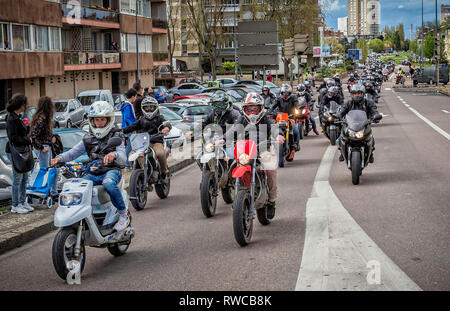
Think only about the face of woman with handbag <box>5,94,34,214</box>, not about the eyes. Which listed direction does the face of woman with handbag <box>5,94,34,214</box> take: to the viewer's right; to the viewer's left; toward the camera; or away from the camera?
to the viewer's right

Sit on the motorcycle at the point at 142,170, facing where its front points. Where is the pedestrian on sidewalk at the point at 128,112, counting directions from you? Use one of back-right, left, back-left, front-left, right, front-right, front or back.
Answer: back-right

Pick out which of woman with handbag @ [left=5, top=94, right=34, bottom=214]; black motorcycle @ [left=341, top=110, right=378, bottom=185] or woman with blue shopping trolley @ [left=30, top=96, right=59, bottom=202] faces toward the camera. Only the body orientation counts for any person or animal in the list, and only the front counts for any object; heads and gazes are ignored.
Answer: the black motorcycle

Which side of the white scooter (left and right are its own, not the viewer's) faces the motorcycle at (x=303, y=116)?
back

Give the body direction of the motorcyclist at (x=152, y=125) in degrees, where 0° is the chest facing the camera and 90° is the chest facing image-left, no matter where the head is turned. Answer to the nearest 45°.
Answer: approximately 45°

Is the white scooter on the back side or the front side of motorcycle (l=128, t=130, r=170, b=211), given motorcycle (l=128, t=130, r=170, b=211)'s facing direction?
on the front side

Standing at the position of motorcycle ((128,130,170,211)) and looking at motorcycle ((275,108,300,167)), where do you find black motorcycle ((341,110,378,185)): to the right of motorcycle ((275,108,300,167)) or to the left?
right

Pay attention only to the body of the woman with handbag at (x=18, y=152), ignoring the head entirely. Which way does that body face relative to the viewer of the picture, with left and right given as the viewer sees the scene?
facing to the right of the viewer

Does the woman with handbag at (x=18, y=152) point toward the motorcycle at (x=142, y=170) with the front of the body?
yes

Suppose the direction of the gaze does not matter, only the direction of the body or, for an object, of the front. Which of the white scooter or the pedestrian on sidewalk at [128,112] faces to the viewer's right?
the pedestrian on sidewalk

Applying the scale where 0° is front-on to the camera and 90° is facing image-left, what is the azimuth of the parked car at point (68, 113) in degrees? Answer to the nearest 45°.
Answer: approximately 45°

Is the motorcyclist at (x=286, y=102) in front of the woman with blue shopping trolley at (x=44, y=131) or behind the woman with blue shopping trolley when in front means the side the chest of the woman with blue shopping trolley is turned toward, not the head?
in front

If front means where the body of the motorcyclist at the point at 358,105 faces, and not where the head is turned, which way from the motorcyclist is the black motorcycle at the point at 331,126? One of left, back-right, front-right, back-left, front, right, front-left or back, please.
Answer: back
